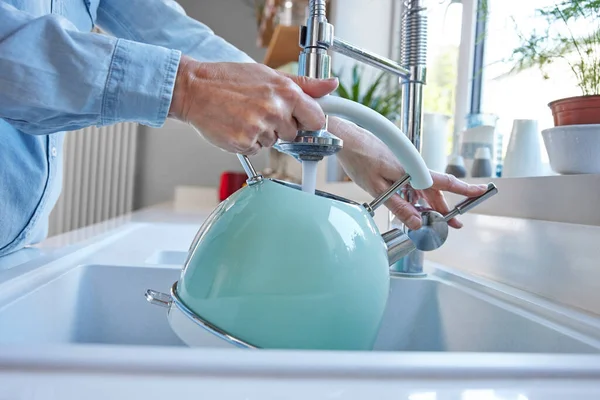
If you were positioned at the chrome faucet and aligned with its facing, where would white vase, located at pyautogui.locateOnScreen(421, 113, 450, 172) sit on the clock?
The white vase is roughly at 5 o'clock from the chrome faucet.

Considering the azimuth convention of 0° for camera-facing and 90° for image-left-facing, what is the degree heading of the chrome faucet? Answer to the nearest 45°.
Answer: approximately 45°

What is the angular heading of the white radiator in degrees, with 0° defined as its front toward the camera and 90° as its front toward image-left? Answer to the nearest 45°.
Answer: approximately 315°

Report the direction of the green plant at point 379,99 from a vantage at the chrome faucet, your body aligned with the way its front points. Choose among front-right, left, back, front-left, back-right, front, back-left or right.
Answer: back-right
